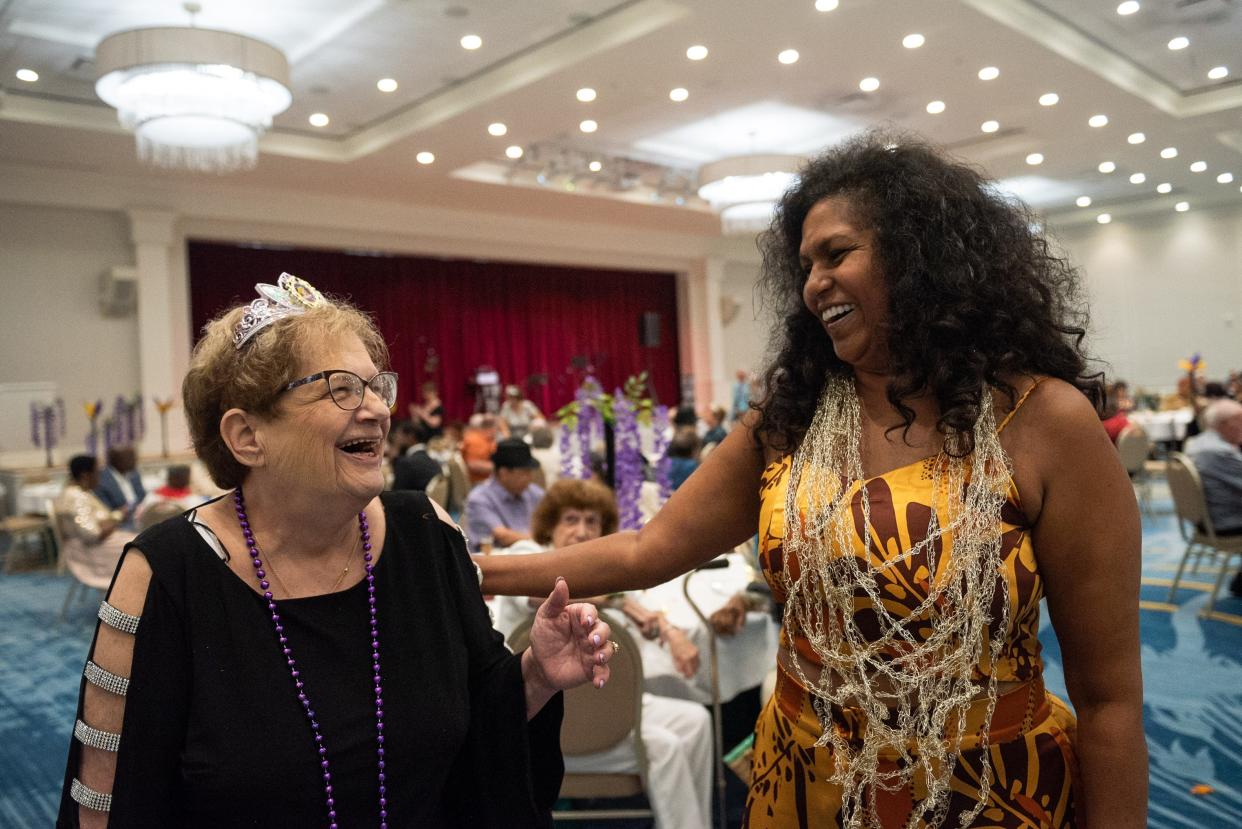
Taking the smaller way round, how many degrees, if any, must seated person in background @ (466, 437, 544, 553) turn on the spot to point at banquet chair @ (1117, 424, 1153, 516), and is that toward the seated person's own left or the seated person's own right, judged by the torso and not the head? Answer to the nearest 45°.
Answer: approximately 90° to the seated person's own left

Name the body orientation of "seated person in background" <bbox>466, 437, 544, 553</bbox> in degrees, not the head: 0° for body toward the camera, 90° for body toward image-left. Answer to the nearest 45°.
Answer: approximately 315°

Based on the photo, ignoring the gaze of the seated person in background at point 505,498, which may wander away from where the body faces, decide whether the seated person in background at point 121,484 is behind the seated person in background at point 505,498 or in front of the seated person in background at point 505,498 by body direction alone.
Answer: behind

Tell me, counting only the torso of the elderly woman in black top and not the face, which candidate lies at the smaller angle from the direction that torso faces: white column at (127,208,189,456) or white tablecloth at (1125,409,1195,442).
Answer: the white tablecloth

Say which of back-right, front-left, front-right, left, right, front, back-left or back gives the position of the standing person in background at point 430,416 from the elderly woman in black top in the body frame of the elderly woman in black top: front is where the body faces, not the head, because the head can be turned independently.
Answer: back-left

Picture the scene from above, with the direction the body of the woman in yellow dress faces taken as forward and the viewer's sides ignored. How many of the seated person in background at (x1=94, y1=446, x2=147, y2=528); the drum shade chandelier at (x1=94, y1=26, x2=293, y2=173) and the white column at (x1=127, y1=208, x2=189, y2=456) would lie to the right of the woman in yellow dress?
3
